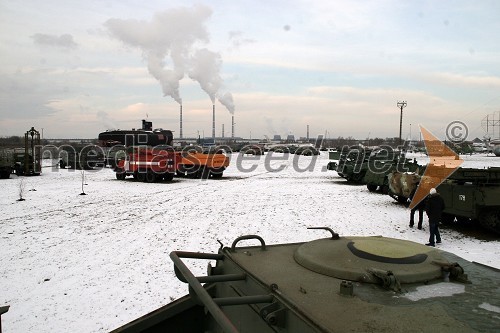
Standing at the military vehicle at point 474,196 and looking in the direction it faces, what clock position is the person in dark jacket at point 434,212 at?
The person in dark jacket is roughly at 10 o'clock from the military vehicle.

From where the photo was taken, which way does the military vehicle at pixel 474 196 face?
to the viewer's left

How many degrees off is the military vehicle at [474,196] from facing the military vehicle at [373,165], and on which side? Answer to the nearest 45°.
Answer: approximately 45° to its right

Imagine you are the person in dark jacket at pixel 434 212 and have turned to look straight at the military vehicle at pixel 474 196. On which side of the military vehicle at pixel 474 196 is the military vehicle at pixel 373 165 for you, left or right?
left
